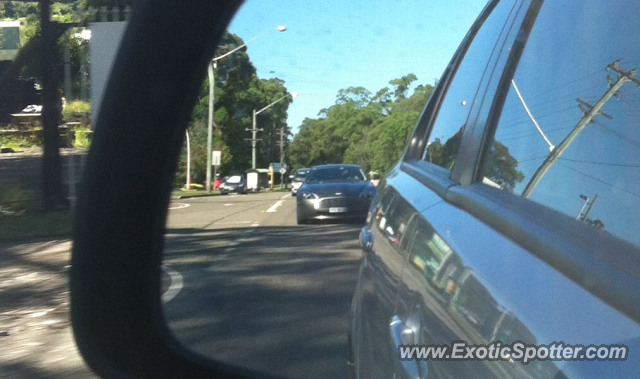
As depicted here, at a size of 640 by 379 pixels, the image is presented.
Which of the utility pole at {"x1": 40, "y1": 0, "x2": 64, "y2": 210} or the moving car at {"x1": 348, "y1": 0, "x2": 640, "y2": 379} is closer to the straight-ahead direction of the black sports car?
the moving car

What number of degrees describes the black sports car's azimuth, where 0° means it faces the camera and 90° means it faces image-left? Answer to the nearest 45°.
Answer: approximately 0°
